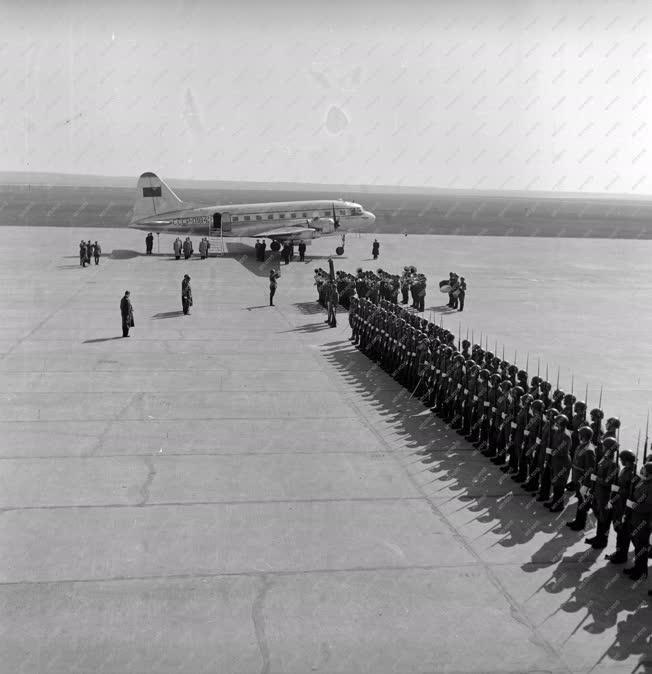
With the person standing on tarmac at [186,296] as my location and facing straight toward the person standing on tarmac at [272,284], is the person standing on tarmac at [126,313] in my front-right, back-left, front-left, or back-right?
back-right

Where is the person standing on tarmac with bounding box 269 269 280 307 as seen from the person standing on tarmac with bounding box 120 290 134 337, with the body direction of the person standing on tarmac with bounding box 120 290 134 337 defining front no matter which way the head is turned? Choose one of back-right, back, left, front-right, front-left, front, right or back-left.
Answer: front

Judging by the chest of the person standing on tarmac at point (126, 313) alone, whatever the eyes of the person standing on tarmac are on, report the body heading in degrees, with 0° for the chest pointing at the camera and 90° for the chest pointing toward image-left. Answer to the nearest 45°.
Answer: approximately 225°

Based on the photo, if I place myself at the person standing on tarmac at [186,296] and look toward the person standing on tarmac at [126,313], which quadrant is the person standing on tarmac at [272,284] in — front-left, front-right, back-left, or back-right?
back-left

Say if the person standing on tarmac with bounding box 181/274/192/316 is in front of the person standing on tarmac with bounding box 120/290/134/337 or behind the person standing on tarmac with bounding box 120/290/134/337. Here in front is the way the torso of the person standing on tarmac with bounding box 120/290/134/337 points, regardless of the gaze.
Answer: in front

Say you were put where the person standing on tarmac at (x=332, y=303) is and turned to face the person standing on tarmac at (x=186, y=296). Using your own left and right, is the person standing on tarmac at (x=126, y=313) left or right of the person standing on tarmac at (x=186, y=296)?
left

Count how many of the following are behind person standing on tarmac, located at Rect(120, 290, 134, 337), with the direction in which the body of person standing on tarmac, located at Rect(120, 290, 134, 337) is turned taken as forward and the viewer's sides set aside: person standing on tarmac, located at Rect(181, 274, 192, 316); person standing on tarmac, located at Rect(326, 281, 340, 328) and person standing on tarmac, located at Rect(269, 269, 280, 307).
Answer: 0

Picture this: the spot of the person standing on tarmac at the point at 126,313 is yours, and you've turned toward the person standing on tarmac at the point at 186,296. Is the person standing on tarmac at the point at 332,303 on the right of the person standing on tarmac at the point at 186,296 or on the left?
right

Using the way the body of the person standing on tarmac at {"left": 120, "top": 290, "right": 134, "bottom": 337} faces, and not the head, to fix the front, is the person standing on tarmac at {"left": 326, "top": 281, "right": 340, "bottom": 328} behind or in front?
in front

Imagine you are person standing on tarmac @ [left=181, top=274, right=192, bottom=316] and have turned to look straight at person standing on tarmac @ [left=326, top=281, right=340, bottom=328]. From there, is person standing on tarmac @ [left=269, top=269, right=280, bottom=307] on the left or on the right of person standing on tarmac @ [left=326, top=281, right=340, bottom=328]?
left

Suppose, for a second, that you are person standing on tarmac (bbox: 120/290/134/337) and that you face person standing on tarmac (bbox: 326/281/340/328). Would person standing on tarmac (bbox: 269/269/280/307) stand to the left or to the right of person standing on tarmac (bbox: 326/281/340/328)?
left
